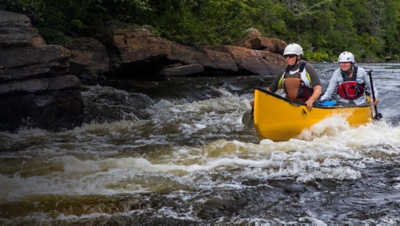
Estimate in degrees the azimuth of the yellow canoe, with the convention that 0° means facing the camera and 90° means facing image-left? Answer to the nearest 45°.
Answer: approximately 45°

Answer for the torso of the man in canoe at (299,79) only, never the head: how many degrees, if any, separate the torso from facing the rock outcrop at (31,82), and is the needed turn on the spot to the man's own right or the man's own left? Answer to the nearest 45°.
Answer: approximately 45° to the man's own right

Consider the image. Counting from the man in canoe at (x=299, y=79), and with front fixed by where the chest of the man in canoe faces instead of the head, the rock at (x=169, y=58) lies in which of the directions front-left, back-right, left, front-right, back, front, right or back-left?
right

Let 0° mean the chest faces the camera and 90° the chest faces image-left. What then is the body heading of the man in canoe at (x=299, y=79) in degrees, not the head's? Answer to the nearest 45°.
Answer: approximately 45°

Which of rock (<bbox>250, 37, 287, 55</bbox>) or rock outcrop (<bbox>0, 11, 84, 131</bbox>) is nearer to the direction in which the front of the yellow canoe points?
the rock outcrop

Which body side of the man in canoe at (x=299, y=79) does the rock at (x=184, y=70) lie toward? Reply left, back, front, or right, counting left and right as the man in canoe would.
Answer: right

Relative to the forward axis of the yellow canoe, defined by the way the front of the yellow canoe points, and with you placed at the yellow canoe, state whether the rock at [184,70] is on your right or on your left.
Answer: on your right

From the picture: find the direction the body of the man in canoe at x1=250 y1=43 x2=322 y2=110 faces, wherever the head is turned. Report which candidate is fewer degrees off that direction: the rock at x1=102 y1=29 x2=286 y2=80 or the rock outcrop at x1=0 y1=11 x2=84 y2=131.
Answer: the rock outcrop
